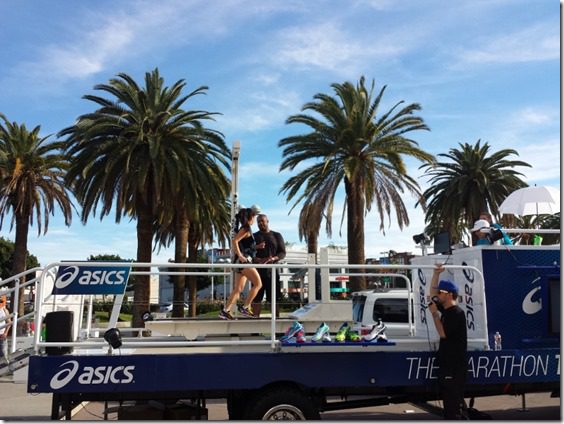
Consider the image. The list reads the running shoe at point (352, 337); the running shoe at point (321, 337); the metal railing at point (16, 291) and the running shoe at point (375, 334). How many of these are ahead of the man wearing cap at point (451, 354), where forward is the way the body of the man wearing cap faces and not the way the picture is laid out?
4

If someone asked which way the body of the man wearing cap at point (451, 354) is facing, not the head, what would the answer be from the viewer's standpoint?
to the viewer's left

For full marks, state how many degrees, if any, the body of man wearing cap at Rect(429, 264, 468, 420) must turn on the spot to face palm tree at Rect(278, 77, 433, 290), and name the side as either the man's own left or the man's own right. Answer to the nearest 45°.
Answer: approximately 90° to the man's own right

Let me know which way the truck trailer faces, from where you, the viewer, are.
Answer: facing to the right of the viewer

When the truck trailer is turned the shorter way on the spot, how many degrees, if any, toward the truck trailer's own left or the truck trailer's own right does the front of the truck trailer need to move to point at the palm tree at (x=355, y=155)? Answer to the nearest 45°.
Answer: approximately 90° to the truck trailer's own left

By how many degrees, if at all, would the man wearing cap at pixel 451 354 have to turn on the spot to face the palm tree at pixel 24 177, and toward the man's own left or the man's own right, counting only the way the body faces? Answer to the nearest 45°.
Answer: approximately 45° to the man's own right

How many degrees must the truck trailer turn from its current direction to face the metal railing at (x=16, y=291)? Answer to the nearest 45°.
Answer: approximately 180°
